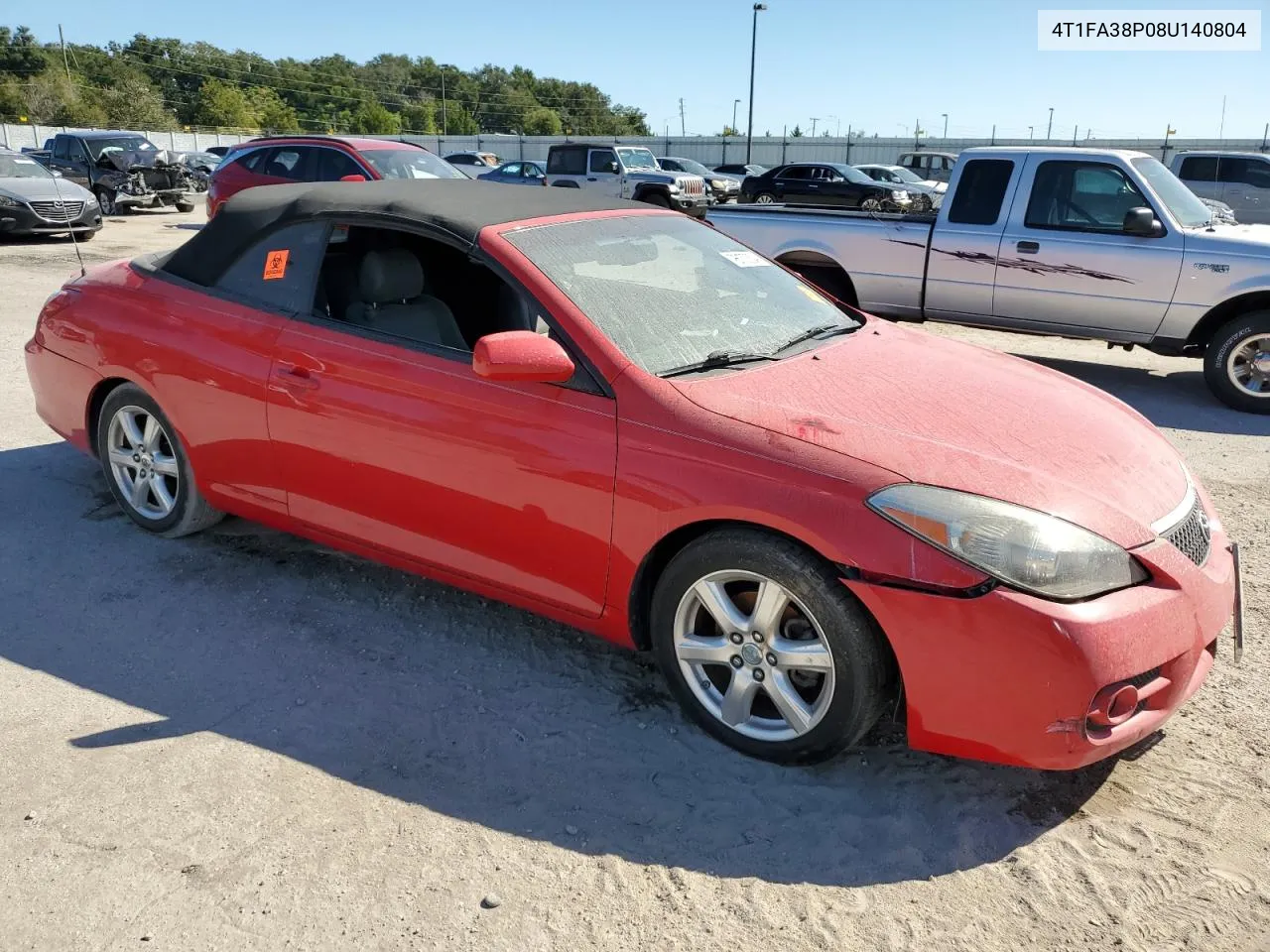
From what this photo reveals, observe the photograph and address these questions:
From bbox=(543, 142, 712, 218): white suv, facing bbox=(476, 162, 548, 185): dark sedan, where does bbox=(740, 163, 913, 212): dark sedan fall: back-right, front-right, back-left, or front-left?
back-right

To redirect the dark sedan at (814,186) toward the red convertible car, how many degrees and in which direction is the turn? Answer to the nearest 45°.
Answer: approximately 90° to its right

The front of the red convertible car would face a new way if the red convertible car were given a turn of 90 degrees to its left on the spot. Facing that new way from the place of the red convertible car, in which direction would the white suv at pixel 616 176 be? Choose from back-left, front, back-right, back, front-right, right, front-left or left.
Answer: front-left

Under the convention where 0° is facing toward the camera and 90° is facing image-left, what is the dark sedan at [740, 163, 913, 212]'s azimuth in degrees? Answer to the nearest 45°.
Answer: approximately 270°

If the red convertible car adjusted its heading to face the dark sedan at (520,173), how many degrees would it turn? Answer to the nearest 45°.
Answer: approximately 135° to its left

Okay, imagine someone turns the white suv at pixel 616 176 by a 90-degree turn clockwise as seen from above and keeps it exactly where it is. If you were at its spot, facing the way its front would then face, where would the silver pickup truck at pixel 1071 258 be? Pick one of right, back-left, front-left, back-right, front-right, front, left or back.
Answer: front-left

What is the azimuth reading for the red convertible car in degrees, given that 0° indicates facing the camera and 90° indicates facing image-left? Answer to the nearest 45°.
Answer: approximately 315°

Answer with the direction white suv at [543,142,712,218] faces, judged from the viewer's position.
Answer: facing the viewer and to the right of the viewer

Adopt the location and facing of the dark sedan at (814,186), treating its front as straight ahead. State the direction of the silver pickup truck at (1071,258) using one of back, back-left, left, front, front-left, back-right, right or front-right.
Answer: right

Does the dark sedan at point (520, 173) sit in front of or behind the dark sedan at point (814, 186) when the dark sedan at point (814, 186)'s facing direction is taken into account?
behind

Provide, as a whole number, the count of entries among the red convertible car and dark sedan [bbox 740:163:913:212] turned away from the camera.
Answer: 0

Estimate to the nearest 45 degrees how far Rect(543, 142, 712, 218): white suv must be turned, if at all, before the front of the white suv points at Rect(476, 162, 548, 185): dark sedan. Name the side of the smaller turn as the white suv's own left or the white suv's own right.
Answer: approximately 180°
